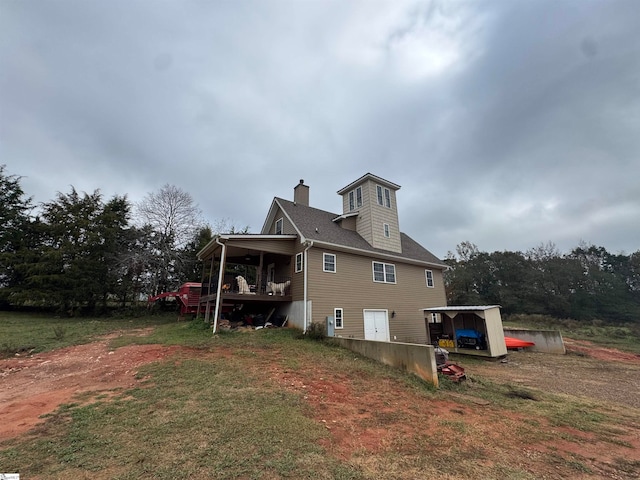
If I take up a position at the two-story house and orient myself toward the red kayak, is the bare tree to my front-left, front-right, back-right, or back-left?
back-left

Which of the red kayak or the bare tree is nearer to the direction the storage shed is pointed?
the bare tree

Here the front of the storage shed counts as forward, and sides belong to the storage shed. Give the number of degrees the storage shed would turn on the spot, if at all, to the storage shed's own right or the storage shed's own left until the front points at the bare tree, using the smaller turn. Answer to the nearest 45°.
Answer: approximately 45° to the storage shed's own right

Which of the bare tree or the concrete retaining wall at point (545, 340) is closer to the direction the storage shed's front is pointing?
the bare tree

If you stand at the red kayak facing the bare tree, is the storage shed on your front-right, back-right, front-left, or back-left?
front-left

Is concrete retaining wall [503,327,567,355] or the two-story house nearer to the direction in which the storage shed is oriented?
the two-story house

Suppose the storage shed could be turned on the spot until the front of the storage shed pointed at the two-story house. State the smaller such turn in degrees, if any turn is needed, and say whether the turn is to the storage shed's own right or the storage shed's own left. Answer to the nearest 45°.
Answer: approximately 90° to the storage shed's own right

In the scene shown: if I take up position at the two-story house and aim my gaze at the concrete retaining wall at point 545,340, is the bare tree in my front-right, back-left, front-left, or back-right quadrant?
back-left

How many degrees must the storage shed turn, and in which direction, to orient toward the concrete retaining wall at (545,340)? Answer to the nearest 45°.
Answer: approximately 180°

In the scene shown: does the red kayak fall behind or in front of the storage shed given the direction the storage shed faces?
behind

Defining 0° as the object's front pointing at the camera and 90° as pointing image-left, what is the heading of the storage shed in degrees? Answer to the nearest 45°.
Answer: approximately 45°
